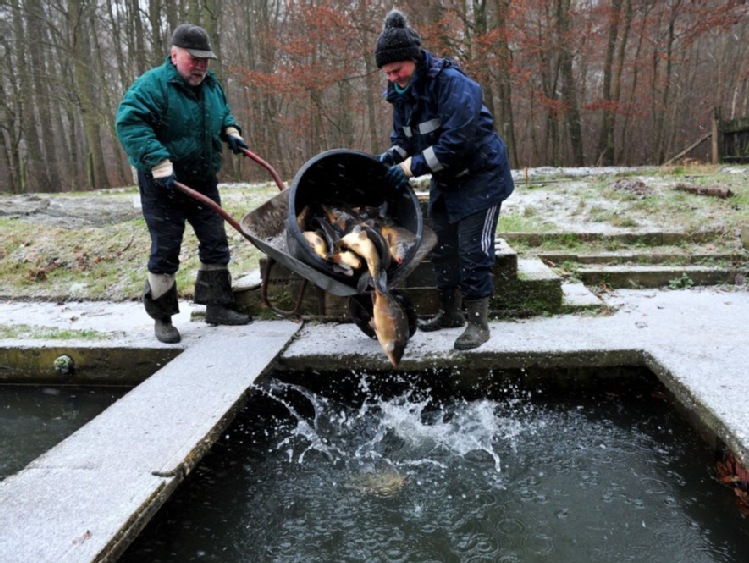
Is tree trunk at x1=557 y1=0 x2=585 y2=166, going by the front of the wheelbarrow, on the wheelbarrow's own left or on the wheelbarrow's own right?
on the wheelbarrow's own left

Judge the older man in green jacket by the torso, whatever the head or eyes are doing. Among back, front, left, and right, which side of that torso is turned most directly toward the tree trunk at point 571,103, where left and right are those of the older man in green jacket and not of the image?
left
